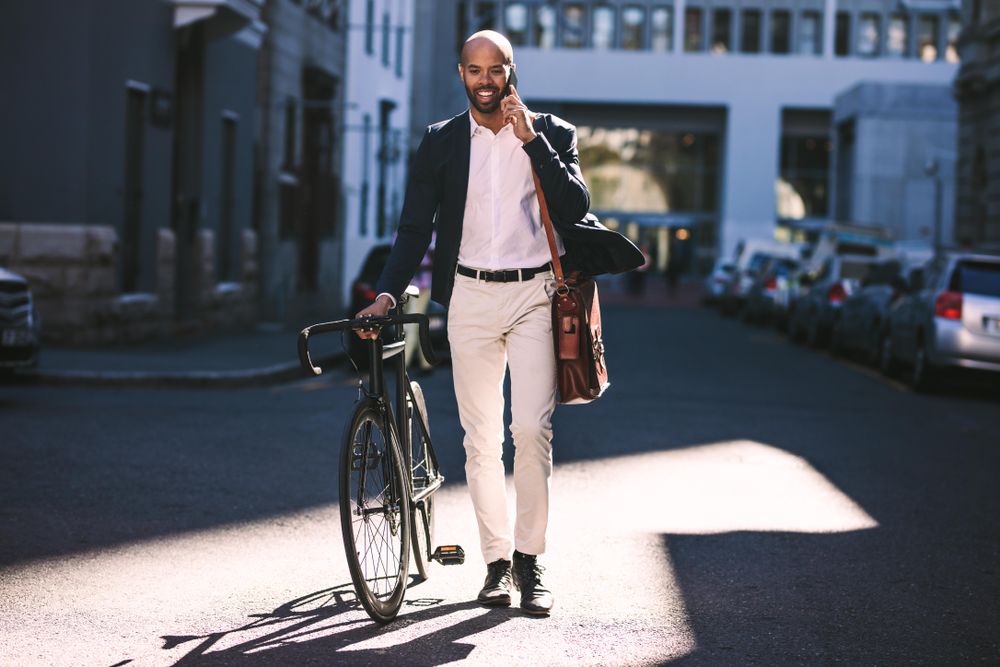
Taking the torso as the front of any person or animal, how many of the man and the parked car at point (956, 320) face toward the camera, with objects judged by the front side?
1

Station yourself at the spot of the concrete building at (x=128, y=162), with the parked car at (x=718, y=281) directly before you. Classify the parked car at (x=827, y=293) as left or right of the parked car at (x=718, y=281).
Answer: right

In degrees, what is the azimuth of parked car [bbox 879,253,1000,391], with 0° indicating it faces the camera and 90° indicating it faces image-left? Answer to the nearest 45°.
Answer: approximately 135°

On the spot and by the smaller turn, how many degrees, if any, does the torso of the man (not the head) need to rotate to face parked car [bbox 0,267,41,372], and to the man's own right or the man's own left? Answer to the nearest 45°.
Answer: approximately 135° to the man's own right

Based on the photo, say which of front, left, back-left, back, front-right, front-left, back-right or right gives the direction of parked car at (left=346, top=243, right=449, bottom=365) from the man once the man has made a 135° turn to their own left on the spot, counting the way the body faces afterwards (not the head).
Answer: front-left

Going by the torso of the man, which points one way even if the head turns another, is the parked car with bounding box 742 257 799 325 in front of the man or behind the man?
behind

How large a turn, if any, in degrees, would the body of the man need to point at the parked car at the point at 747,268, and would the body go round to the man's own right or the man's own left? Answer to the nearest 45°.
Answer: approximately 180°

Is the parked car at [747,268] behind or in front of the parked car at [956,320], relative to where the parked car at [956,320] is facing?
in front

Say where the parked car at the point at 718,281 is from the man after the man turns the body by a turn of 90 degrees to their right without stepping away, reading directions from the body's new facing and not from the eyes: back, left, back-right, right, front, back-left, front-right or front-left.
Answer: right

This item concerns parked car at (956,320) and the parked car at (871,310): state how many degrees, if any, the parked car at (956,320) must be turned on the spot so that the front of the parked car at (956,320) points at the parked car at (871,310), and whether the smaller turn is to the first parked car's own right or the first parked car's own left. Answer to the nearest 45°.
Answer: approximately 45° to the first parked car's own right

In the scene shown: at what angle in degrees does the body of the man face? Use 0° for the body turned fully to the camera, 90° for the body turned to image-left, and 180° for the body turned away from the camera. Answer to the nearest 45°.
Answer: approximately 0°
